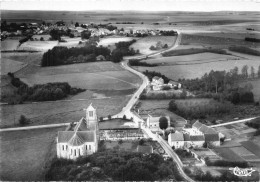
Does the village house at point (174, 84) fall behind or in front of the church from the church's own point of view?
in front

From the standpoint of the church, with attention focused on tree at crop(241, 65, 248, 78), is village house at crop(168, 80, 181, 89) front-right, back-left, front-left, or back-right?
front-left

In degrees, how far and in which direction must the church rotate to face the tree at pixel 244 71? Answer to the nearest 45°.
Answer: approximately 45° to its right

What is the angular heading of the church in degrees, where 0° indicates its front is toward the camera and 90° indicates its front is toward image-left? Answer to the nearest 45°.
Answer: approximately 180°

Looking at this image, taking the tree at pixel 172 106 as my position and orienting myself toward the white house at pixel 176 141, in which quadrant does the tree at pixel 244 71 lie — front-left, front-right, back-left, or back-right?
back-left

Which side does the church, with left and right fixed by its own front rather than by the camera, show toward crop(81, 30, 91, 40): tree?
front

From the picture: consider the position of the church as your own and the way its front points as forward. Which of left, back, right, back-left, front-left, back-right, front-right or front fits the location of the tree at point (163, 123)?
front-right

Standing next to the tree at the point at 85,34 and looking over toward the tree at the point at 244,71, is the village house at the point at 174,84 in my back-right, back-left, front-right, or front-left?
front-right

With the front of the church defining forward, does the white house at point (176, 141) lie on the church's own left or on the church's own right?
on the church's own right
